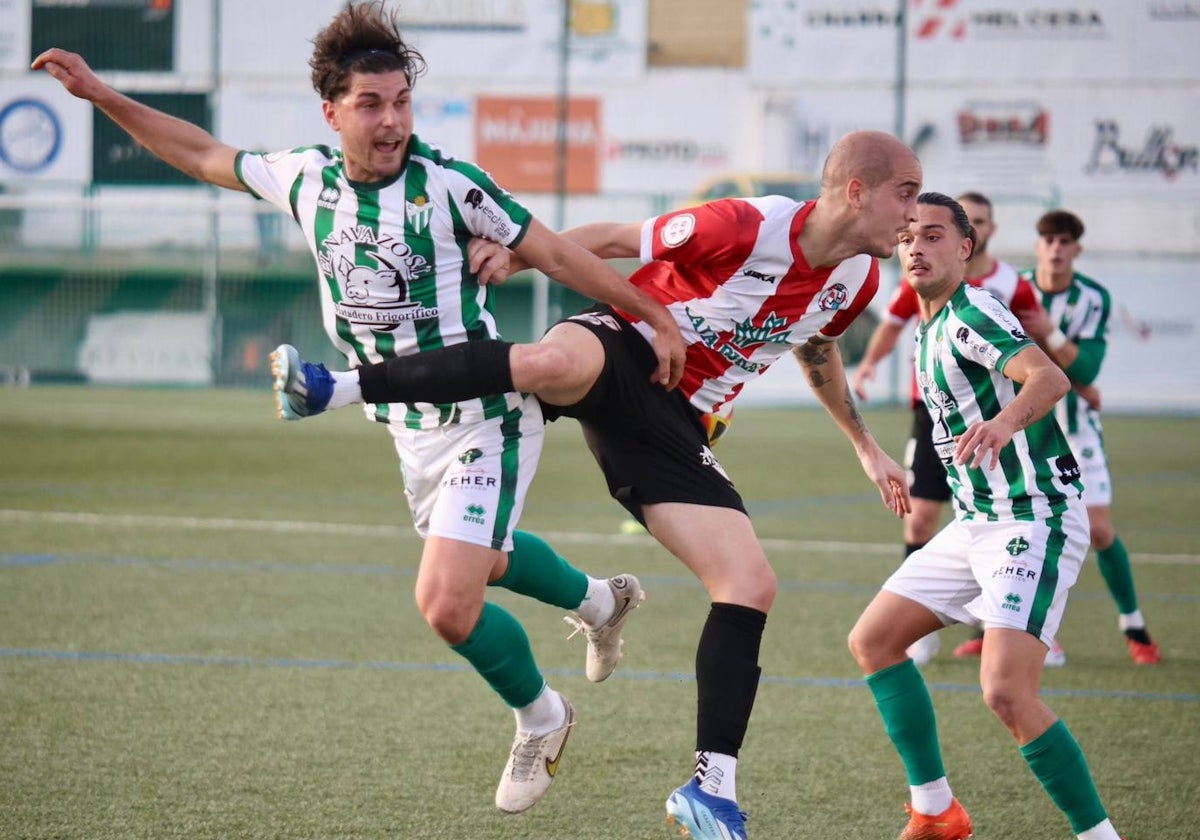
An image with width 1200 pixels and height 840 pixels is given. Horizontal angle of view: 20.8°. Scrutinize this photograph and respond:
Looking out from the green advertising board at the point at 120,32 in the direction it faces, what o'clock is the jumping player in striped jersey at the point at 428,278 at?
The jumping player in striped jersey is roughly at 12 o'clock from the green advertising board.

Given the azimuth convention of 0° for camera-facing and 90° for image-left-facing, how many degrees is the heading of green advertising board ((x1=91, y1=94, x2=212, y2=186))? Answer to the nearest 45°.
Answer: approximately 0°

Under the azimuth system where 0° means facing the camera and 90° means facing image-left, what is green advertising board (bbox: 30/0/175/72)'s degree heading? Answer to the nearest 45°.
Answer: approximately 0°

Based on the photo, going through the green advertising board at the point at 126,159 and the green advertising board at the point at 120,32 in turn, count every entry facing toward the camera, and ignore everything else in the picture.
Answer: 2

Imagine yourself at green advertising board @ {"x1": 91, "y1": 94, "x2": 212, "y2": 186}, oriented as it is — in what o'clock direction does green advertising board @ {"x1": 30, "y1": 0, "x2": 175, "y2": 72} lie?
green advertising board @ {"x1": 30, "y1": 0, "x2": 175, "y2": 72} is roughly at 6 o'clock from green advertising board @ {"x1": 91, "y1": 94, "x2": 212, "y2": 186}.

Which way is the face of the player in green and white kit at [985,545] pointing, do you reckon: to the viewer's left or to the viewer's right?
to the viewer's left

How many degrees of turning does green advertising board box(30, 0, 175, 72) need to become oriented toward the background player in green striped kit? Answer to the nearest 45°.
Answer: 0° — it already faces them

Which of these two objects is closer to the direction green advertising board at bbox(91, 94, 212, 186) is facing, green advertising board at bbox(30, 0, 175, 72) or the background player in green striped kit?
the background player in green striped kit
